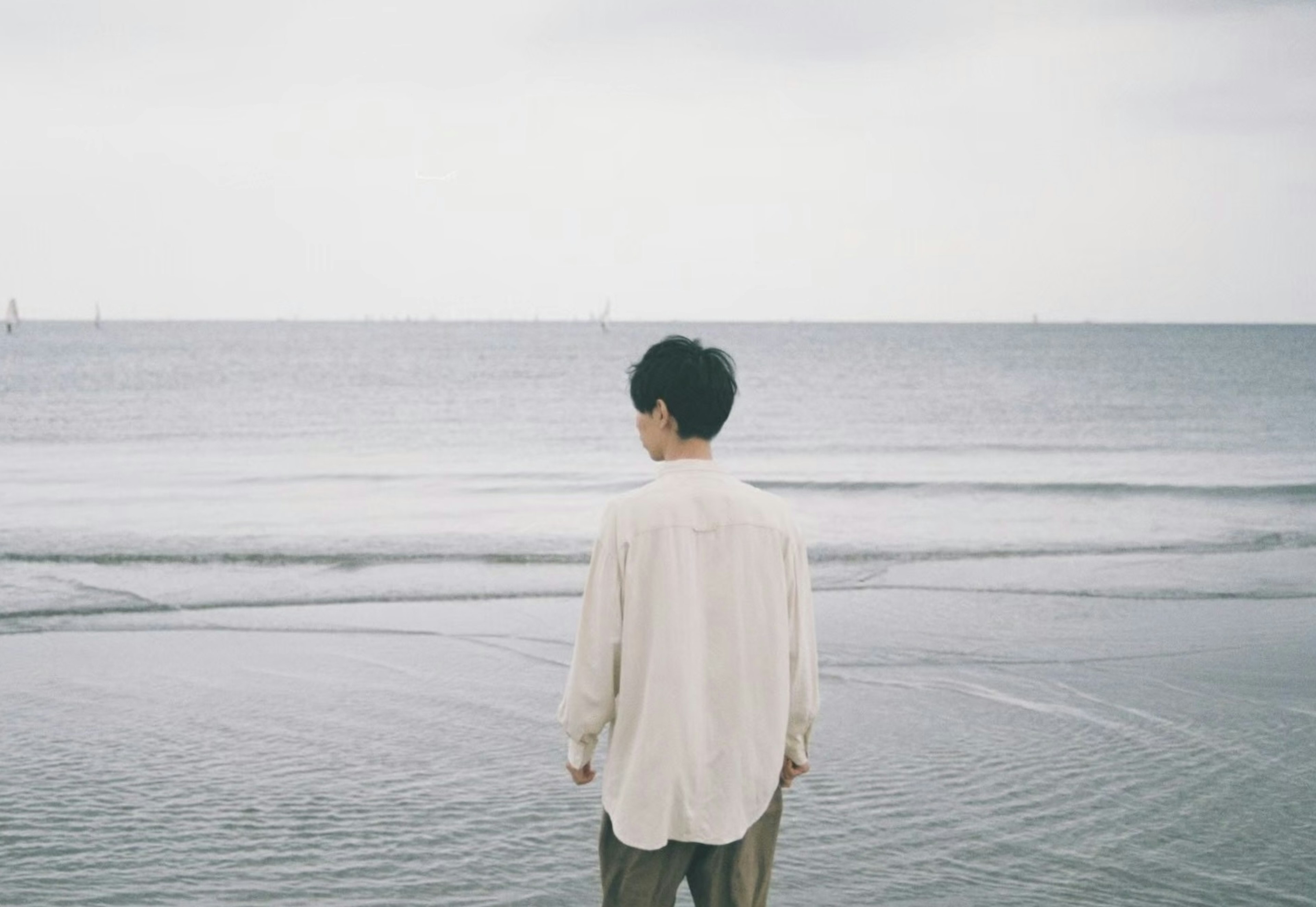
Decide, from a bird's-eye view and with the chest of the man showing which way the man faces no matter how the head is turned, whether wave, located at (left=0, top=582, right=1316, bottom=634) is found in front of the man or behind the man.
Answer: in front

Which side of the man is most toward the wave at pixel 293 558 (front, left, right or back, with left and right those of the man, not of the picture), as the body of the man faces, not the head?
front

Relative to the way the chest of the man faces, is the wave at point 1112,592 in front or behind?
in front

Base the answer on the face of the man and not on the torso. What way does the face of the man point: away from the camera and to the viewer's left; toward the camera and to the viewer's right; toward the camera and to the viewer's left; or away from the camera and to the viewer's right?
away from the camera and to the viewer's left

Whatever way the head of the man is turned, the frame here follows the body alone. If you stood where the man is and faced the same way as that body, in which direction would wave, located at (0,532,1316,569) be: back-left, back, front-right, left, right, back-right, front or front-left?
front

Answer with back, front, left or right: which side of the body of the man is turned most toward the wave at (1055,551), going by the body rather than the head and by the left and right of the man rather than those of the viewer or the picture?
front

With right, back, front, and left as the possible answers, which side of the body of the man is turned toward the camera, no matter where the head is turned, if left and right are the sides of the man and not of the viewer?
back
